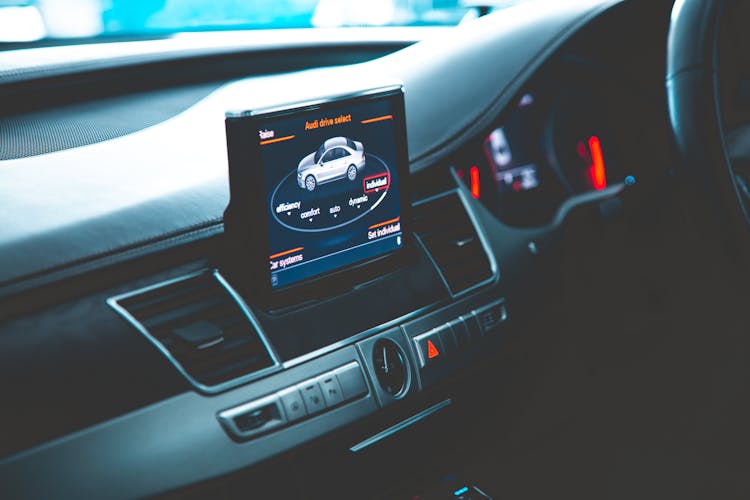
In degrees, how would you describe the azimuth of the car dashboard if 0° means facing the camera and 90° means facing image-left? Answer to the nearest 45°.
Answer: approximately 315°
